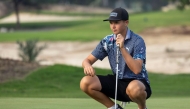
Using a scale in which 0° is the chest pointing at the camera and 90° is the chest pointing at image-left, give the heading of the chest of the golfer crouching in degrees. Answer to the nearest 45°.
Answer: approximately 45°
